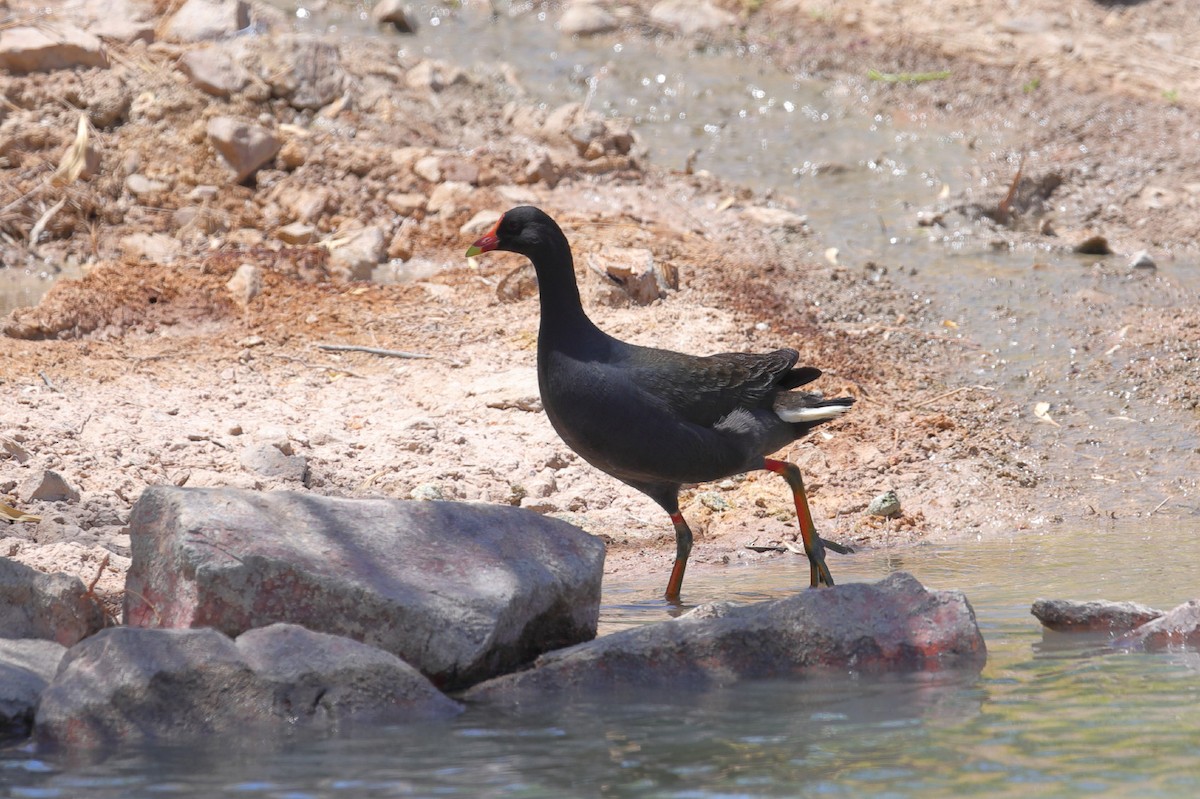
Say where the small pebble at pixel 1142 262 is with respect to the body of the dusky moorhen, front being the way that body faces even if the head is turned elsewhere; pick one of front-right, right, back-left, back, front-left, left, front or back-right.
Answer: back-right

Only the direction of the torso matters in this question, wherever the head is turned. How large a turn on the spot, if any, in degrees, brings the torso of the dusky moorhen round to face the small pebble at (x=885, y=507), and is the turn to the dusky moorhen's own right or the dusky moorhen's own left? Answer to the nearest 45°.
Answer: approximately 135° to the dusky moorhen's own right

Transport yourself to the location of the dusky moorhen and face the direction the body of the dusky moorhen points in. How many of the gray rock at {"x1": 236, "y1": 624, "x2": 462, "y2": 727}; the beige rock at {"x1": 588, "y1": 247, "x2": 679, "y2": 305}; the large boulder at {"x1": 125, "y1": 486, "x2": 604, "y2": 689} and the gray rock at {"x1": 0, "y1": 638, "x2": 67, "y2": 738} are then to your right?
1

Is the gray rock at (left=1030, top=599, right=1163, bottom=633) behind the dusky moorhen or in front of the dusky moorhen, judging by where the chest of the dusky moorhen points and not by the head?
behind

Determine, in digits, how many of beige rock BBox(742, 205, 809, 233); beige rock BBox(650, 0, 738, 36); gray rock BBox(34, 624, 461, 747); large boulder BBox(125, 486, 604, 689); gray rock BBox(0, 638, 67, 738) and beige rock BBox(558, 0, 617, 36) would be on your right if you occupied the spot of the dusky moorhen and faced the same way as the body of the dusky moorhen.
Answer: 3

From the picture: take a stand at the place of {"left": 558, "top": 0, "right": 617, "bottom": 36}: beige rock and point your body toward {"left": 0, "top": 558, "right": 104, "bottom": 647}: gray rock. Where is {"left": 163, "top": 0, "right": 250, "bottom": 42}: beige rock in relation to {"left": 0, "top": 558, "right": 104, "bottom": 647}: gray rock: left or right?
right

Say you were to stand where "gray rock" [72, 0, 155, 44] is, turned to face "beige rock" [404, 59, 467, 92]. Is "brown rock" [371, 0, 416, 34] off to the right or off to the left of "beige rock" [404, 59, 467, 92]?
left

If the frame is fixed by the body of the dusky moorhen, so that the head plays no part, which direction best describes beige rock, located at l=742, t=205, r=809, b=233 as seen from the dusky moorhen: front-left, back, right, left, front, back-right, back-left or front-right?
right

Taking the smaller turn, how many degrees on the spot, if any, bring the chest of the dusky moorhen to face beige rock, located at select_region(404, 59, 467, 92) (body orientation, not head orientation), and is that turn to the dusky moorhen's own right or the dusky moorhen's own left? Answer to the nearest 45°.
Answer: approximately 90° to the dusky moorhen's own right

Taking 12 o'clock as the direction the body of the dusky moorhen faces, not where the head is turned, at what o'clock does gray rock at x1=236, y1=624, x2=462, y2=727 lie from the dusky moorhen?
The gray rock is roughly at 10 o'clock from the dusky moorhen.

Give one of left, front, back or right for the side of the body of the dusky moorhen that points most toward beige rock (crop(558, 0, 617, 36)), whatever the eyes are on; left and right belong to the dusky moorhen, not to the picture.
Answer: right

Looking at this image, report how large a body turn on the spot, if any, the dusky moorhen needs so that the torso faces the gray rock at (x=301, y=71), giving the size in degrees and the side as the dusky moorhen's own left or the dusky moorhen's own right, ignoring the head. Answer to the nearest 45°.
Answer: approximately 45° to the dusky moorhen's own right

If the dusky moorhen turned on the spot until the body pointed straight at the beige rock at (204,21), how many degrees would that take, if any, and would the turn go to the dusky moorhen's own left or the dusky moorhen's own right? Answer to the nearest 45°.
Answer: approximately 45° to the dusky moorhen's own right

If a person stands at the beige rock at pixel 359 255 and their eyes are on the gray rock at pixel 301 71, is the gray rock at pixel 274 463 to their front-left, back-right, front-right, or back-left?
back-left

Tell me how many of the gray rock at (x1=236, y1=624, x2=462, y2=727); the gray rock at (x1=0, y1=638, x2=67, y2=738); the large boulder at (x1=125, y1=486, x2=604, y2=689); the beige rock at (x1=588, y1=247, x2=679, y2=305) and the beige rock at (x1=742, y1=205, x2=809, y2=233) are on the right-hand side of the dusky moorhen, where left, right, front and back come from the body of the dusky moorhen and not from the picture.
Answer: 2

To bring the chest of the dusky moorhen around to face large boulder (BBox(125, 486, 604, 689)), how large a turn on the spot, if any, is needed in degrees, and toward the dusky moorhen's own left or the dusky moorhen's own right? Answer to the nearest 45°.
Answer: approximately 45° to the dusky moorhen's own left

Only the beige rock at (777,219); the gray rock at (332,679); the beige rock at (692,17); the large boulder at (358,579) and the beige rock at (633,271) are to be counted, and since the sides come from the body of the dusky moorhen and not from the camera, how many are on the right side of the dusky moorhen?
3

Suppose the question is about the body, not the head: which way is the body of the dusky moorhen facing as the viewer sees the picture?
to the viewer's left

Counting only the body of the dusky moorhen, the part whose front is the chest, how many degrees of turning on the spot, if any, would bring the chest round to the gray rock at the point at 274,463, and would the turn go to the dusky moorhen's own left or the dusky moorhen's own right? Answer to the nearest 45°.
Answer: approximately 45° to the dusky moorhen's own right

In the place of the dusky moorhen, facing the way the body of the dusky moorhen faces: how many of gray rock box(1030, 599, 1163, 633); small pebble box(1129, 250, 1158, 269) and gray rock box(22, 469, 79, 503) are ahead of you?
1
